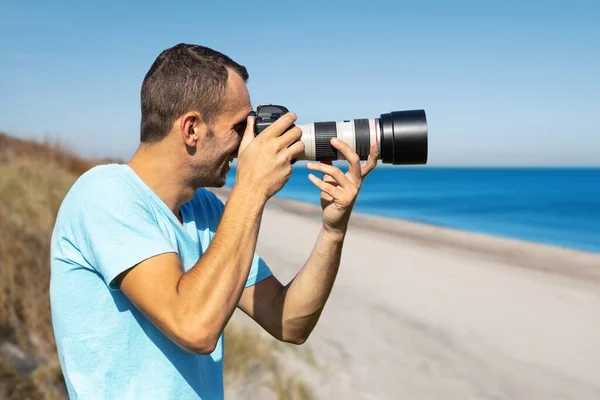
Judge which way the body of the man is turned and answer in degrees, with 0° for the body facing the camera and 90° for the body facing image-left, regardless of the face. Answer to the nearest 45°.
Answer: approximately 270°

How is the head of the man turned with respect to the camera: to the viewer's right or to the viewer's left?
to the viewer's right
